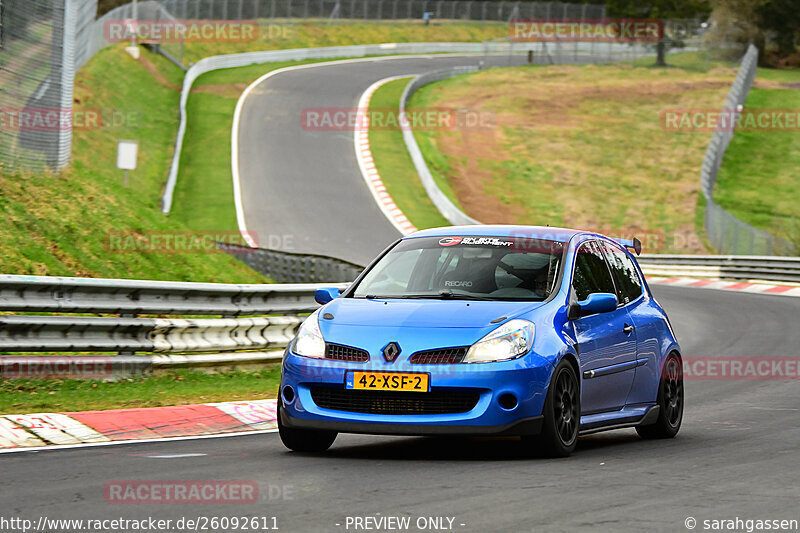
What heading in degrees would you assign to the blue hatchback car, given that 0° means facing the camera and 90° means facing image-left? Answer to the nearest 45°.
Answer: approximately 45°

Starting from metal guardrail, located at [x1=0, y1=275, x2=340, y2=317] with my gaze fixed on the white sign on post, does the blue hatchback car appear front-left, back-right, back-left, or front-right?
back-right

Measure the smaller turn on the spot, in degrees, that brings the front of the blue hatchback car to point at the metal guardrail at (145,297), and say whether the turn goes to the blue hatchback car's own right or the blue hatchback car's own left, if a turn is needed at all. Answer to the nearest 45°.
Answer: approximately 90° to the blue hatchback car's own right

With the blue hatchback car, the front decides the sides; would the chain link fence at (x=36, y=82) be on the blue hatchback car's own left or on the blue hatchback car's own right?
on the blue hatchback car's own right

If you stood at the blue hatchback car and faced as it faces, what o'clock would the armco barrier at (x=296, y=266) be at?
The armco barrier is roughly at 4 o'clock from the blue hatchback car.

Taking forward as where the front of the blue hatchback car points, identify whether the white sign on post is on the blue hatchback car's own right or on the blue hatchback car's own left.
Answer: on the blue hatchback car's own right

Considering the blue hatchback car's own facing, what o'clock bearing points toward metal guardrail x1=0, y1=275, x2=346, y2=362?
The metal guardrail is roughly at 3 o'clock from the blue hatchback car.

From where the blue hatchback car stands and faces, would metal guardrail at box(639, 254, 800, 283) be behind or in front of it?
behind
